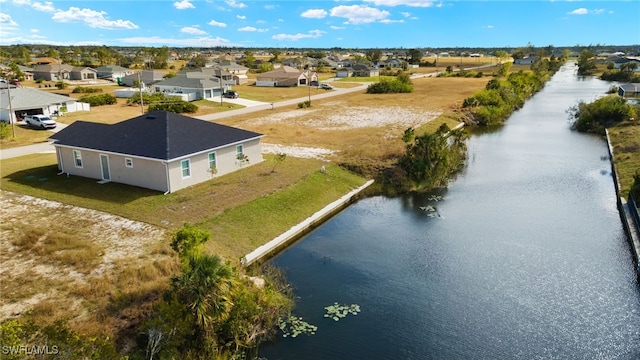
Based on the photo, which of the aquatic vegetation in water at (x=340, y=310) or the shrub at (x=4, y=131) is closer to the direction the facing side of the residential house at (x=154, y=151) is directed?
the shrub

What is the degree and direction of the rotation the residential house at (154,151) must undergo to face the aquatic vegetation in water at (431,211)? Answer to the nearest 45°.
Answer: approximately 180°

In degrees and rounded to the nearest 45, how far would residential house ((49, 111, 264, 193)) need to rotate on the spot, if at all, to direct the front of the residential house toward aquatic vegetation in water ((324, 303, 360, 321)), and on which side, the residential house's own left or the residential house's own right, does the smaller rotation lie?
approximately 135° to the residential house's own left

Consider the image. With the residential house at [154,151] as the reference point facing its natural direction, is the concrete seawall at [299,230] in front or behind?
behind

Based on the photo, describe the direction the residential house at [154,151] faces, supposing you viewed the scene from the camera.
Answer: facing away from the viewer and to the left of the viewer

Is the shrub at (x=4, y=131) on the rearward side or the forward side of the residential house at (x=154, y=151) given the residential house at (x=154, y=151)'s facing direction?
on the forward side

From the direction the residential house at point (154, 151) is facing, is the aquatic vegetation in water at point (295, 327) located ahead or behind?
behind

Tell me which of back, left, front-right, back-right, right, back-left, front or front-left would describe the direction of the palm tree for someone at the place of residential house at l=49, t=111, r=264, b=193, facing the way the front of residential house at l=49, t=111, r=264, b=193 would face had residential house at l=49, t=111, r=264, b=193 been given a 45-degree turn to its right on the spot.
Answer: back

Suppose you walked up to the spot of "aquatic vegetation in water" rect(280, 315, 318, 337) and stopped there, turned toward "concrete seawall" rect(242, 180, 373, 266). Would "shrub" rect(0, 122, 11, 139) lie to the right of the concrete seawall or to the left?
left

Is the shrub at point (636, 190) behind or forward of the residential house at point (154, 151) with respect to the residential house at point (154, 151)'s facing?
behind

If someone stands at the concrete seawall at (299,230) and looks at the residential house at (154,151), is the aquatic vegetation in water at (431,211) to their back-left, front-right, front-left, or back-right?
back-right
